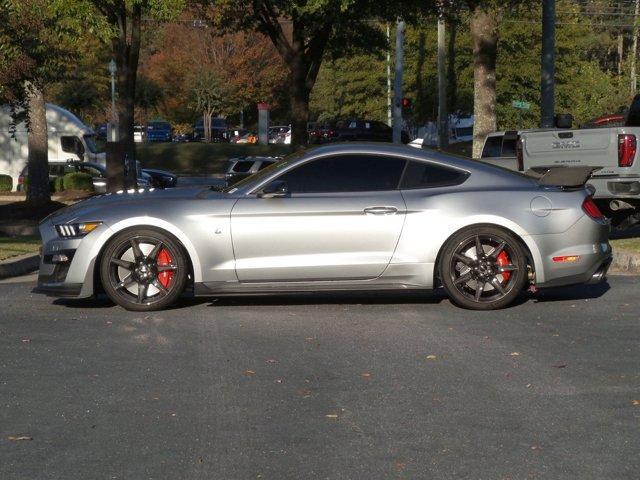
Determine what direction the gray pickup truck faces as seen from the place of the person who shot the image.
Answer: facing away from the viewer and to the right of the viewer

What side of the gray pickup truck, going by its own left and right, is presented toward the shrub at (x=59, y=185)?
left

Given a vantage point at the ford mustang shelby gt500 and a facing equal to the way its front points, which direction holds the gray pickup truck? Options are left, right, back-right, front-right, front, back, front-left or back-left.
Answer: back-right

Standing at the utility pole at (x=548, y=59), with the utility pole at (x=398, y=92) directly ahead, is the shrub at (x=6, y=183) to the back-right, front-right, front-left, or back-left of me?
front-left

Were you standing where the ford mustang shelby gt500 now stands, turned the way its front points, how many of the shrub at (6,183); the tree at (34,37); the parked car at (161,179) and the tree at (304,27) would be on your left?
0

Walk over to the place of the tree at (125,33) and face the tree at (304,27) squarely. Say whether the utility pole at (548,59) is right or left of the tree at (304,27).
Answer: right

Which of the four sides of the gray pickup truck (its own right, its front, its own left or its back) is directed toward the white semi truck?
left

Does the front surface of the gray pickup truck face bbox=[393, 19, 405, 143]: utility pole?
no

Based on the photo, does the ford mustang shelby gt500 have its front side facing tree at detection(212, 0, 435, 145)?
no

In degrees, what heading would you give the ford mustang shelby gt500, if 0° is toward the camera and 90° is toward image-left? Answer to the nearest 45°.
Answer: approximately 90°

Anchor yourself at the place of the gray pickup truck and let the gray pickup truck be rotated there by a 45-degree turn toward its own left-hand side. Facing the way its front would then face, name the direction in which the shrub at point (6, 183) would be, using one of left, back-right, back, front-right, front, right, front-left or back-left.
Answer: front-left

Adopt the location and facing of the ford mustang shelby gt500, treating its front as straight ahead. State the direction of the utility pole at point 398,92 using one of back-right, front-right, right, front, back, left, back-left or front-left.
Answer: right

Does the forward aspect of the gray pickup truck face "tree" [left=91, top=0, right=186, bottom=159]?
no

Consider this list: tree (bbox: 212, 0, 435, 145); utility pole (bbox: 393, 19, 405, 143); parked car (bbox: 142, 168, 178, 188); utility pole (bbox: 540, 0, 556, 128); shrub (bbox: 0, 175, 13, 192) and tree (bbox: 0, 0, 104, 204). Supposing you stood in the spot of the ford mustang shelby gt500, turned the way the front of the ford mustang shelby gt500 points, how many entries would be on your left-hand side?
0

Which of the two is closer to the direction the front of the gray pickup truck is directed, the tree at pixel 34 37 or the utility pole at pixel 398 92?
the utility pole

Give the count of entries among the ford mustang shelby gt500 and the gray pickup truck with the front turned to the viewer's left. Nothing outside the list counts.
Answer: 1

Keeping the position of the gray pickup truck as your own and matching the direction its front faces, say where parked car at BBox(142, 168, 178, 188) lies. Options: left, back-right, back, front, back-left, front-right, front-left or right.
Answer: left

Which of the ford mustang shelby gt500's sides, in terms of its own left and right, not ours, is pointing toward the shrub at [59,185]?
right

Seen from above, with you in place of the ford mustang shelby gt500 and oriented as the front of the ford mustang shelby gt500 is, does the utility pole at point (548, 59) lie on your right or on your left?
on your right

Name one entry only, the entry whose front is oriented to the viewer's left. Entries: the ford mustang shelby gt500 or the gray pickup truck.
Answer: the ford mustang shelby gt500

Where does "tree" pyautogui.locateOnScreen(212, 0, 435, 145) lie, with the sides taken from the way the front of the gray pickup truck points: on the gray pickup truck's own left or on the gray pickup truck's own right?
on the gray pickup truck's own left
